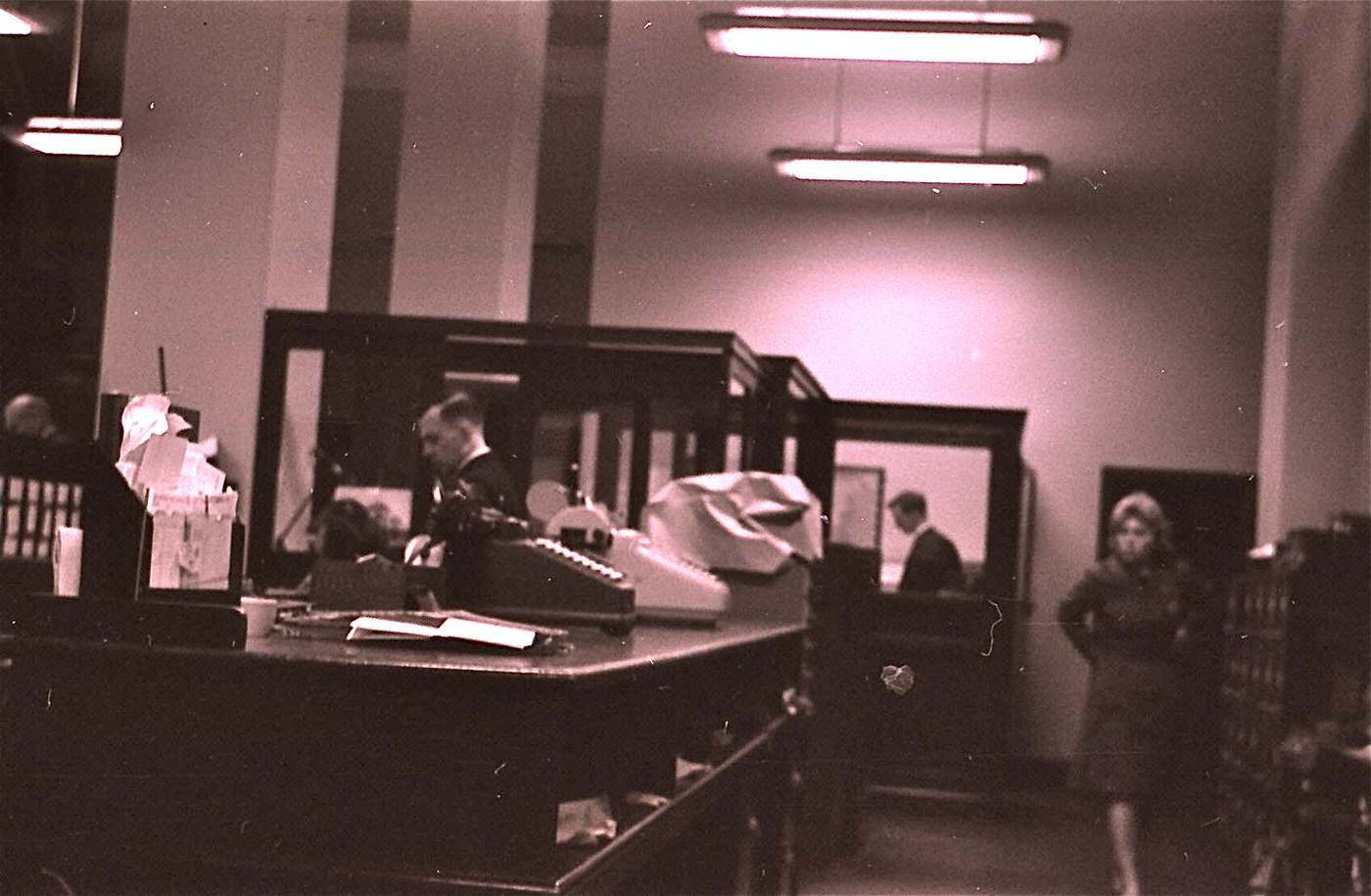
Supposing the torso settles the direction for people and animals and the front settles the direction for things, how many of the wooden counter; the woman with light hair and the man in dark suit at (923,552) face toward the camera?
2

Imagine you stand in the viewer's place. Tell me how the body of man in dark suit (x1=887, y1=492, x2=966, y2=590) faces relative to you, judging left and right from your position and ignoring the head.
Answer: facing to the left of the viewer

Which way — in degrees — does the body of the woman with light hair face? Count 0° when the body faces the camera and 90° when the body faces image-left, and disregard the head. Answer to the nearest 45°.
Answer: approximately 0°

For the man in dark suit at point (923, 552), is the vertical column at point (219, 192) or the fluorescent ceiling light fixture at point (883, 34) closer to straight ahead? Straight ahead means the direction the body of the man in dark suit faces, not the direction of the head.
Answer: the vertical column

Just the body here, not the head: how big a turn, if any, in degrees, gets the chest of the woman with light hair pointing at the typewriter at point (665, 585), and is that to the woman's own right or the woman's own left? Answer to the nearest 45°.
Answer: approximately 45° to the woman's own right

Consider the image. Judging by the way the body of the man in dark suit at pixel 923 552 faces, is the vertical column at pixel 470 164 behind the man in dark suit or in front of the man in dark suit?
in front

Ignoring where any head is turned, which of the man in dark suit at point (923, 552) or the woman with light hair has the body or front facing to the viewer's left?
the man in dark suit

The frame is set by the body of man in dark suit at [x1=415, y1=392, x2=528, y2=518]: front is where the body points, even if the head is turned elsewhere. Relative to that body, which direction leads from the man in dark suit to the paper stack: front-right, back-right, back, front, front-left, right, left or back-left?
front-left

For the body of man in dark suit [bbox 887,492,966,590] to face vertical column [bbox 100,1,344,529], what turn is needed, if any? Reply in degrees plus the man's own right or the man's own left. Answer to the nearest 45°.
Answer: approximately 45° to the man's own left

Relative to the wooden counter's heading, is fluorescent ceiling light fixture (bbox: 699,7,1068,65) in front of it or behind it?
behind

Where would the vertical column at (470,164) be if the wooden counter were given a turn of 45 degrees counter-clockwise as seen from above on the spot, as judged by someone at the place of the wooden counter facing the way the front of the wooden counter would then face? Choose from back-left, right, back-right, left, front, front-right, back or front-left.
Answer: back-left

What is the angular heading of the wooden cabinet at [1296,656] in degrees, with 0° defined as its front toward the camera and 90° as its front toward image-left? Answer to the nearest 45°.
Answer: approximately 45°

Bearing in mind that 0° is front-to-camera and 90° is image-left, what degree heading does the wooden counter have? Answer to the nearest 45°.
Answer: approximately 0°
